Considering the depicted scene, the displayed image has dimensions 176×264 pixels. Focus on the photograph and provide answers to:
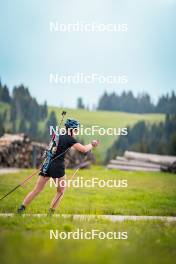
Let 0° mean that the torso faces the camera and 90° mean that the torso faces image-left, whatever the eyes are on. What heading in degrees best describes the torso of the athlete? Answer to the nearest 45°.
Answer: approximately 270°

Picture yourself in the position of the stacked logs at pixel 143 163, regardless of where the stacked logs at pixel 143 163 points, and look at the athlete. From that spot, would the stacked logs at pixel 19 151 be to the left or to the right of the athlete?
right

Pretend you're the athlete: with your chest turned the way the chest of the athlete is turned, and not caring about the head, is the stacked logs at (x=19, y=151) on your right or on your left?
on your left

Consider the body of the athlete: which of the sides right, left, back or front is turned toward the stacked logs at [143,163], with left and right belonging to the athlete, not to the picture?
left
